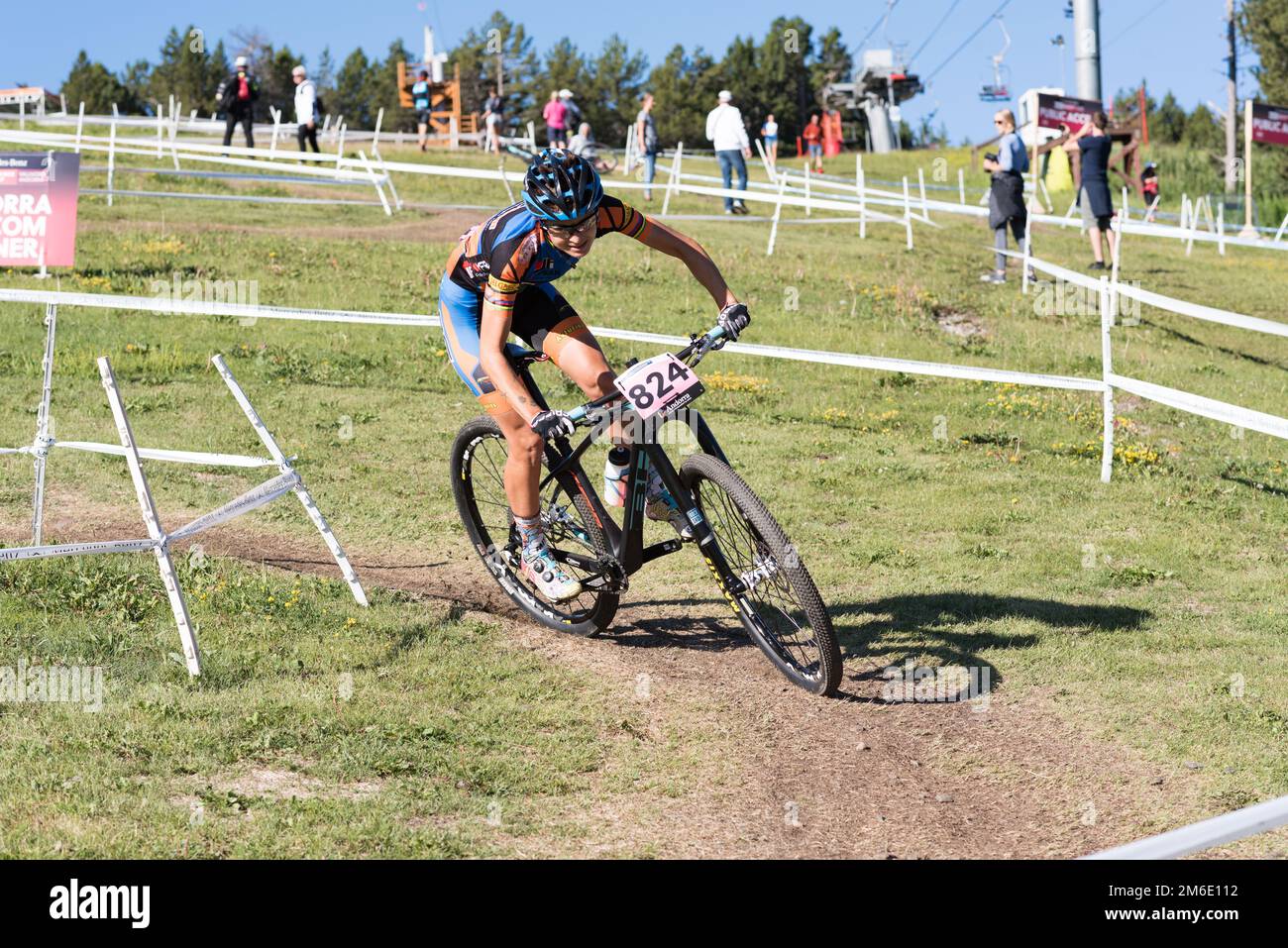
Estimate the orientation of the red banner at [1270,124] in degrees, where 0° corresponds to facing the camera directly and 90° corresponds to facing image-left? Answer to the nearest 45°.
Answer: approximately 0°

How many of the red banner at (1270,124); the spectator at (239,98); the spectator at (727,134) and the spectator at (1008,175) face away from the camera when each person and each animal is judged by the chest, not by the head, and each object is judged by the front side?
1

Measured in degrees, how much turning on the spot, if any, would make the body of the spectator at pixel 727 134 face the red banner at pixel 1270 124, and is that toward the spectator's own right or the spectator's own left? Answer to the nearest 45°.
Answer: approximately 45° to the spectator's own right

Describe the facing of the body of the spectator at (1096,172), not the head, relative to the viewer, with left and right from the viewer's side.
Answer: facing away from the viewer and to the left of the viewer

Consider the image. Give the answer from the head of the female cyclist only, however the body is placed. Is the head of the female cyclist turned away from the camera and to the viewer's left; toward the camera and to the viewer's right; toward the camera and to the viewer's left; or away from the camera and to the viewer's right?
toward the camera and to the viewer's right

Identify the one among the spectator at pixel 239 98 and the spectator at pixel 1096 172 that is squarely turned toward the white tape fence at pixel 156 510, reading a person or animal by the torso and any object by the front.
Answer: the spectator at pixel 239 98

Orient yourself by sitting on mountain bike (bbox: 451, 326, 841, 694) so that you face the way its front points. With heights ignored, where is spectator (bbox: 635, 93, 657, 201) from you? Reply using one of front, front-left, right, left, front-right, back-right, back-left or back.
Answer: back-left

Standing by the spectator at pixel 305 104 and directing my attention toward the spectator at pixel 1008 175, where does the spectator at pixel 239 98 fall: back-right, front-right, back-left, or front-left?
back-right
